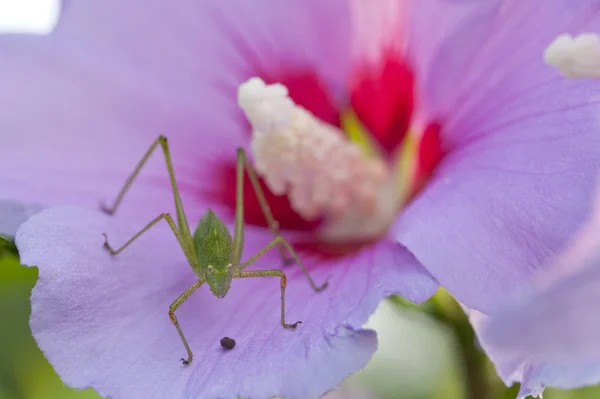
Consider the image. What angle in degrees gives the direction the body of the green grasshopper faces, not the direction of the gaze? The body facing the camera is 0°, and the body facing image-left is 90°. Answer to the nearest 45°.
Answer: approximately 0°
